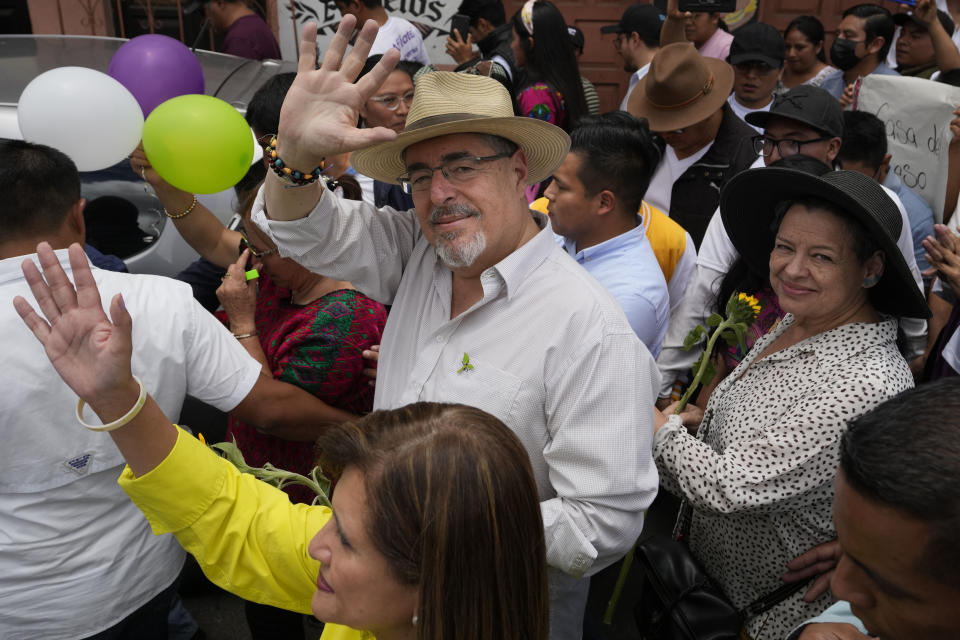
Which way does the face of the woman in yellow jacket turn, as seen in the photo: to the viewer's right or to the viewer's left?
to the viewer's left

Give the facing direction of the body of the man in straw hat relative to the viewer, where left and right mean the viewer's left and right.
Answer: facing the viewer and to the left of the viewer

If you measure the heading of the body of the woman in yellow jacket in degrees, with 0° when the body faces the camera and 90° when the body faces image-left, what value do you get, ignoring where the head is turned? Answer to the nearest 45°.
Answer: approximately 90°

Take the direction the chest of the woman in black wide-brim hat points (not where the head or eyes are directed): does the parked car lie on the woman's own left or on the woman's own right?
on the woman's own right

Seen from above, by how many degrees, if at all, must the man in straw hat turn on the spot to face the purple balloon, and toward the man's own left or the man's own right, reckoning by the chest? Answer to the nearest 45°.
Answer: approximately 90° to the man's own right

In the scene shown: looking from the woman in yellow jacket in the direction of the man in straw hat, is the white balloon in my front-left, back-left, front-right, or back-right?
front-left

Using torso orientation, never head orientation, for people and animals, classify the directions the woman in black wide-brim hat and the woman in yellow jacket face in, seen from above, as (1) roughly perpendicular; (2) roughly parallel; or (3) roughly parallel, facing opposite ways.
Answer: roughly parallel

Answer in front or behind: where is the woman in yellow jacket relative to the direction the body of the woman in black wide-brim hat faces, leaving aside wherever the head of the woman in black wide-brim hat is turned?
in front

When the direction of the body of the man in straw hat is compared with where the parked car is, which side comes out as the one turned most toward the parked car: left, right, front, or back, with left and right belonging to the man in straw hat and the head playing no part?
right

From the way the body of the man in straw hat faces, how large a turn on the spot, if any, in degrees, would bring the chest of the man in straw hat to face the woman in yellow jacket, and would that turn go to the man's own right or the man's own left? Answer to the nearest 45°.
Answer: approximately 45° to the man's own left

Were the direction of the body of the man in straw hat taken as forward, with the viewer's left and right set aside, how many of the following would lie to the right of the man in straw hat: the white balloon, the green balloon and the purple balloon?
3

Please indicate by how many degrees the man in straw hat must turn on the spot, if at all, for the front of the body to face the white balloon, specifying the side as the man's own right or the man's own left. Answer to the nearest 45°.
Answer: approximately 90° to the man's own right

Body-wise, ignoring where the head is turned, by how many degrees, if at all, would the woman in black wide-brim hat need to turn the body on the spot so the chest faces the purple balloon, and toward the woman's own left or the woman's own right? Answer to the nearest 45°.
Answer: approximately 45° to the woman's own right
